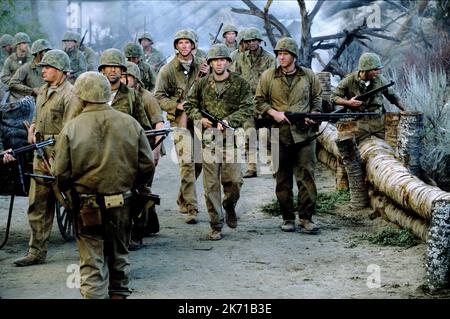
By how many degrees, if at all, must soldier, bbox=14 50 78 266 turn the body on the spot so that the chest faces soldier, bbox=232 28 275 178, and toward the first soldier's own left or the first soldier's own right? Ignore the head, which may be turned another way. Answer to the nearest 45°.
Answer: approximately 180°

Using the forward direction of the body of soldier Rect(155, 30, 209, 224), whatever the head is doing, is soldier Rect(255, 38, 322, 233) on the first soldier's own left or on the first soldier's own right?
on the first soldier's own left

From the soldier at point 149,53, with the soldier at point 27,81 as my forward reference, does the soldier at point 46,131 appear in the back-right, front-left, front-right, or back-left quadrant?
front-left

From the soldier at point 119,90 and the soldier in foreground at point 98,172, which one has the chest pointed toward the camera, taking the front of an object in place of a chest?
the soldier

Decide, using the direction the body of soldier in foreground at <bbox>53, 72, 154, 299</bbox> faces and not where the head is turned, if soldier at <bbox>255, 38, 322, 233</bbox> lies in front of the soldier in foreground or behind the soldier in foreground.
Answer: in front

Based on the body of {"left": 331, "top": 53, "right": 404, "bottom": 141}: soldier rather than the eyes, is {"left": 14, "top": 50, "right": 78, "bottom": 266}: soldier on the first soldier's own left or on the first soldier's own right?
on the first soldier's own right

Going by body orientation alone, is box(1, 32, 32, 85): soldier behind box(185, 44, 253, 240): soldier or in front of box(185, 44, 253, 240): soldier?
behind

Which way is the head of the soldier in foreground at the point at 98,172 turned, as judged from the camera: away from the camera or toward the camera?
away from the camera

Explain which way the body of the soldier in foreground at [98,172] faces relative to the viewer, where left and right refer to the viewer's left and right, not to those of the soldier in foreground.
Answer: facing away from the viewer

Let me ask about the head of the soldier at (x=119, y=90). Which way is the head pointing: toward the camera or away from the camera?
toward the camera

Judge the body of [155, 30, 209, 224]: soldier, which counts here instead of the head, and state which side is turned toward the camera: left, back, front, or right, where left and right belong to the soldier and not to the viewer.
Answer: front

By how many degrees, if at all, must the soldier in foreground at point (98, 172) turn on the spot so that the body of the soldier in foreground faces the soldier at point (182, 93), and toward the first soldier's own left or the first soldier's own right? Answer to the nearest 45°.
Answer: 0° — they already face them

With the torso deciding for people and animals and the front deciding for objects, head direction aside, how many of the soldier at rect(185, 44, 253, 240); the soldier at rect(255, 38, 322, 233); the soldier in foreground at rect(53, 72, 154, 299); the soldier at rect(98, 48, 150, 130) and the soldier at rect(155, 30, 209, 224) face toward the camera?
4

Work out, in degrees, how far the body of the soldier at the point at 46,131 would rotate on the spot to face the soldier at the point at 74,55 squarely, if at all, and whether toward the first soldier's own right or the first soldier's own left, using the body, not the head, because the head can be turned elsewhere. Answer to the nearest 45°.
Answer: approximately 135° to the first soldier's own right
